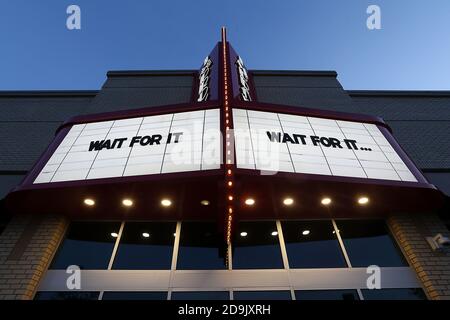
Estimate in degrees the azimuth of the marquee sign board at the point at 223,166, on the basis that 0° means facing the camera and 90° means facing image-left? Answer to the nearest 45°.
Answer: approximately 0°

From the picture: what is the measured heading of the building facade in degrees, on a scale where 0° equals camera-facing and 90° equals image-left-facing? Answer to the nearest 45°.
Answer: approximately 0°
